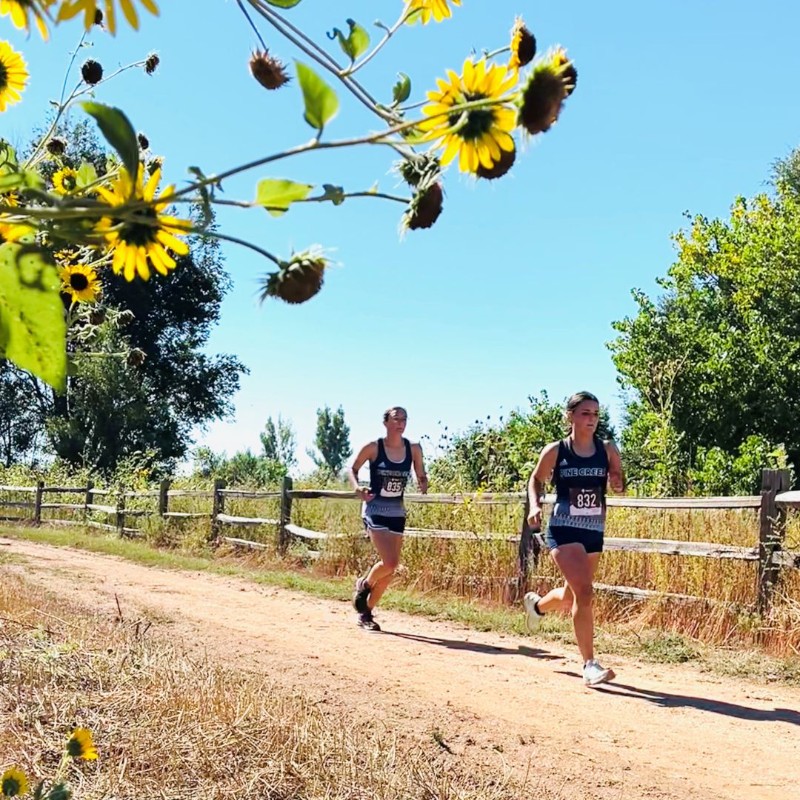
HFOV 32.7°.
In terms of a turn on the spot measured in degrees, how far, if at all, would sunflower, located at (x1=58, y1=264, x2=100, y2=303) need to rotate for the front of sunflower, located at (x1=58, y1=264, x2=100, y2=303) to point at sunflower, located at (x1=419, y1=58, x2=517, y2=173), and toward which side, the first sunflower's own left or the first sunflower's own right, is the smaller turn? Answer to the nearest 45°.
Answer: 0° — it already faces it

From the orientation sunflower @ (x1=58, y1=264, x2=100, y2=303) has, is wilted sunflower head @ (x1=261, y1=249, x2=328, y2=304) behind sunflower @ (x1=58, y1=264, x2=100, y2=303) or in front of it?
in front

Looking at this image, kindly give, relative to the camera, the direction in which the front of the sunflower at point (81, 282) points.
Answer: facing the viewer

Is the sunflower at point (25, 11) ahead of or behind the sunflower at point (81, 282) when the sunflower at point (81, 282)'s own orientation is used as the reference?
ahead

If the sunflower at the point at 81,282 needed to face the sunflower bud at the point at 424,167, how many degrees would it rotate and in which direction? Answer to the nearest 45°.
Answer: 0° — it already faces it
